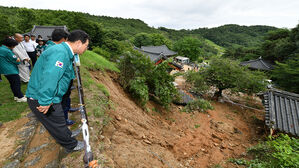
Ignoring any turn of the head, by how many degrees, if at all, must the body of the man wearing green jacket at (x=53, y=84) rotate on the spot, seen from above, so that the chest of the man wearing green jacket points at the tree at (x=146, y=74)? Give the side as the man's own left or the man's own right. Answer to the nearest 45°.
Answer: approximately 45° to the man's own left

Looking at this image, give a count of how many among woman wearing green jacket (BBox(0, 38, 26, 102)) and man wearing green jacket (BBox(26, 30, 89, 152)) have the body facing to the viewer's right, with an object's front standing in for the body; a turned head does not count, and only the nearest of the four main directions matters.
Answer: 2

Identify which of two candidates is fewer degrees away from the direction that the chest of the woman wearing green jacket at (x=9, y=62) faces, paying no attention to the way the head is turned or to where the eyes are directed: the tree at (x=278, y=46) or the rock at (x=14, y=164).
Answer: the tree

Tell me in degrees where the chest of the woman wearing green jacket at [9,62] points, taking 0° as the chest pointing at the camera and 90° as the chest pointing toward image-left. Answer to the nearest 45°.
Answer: approximately 270°

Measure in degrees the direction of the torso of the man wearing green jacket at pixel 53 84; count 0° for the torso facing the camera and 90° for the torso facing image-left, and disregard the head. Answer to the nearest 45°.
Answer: approximately 270°

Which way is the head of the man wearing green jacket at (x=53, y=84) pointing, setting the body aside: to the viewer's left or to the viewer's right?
to the viewer's right

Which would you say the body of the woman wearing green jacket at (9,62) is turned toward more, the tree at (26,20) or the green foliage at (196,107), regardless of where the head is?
the green foliage
